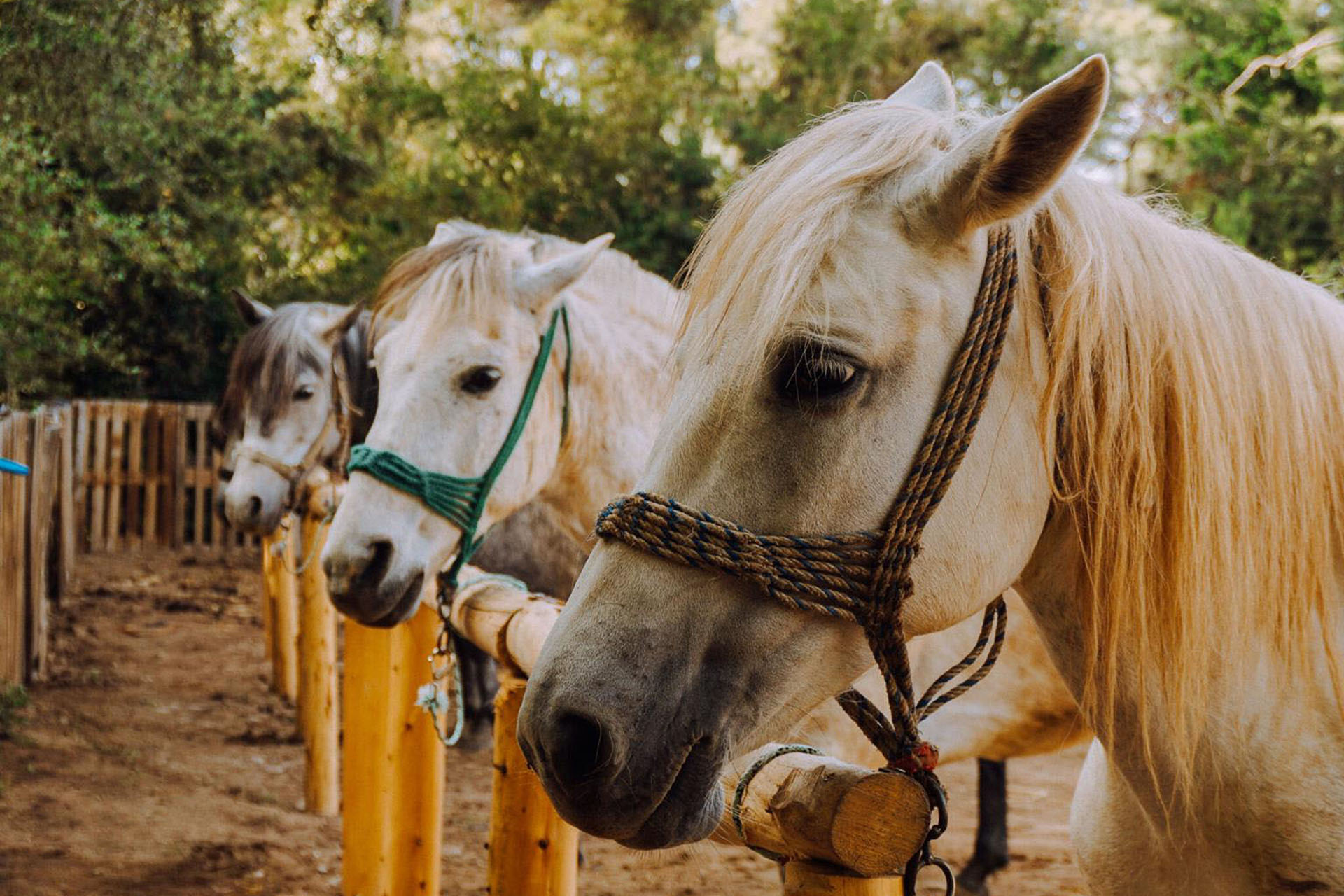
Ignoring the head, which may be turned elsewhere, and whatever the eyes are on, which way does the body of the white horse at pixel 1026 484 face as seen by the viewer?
to the viewer's left

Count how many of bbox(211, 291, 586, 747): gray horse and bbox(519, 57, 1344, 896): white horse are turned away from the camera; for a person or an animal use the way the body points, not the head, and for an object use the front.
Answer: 0

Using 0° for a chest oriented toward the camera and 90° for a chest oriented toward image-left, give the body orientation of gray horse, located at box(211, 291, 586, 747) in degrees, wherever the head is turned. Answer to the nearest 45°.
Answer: approximately 45°

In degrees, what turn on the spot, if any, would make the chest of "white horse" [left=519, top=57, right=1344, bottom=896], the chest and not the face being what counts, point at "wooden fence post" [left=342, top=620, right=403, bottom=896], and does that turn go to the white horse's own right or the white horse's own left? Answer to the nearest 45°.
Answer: approximately 45° to the white horse's own right

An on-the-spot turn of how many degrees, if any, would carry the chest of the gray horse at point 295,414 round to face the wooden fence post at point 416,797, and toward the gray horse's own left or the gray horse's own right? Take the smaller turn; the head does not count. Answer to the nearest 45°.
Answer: approximately 45° to the gray horse's own left
